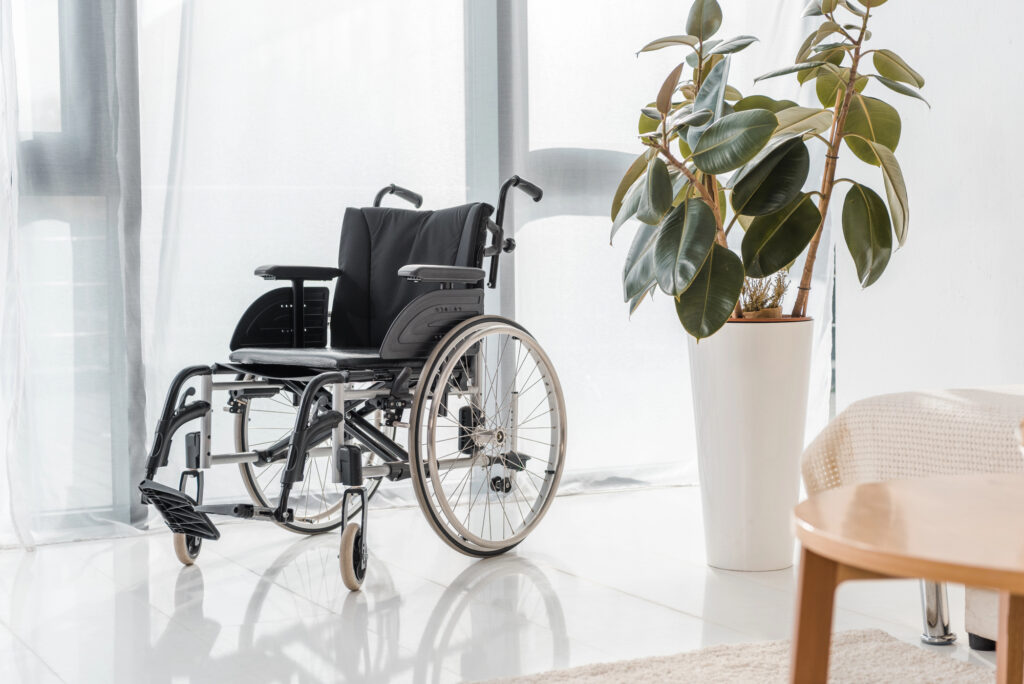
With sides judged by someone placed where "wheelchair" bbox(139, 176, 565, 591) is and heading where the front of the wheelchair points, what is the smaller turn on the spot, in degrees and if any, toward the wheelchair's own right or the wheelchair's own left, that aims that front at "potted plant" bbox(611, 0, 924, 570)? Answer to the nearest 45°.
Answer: approximately 135° to the wheelchair's own left

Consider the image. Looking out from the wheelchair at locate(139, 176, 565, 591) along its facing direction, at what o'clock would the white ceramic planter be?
The white ceramic planter is roughly at 8 o'clock from the wheelchair.

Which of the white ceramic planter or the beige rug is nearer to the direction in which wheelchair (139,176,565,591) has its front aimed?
the beige rug

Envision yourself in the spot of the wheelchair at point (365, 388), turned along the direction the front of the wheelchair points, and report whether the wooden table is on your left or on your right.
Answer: on your left

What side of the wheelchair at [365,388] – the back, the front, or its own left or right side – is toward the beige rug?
left

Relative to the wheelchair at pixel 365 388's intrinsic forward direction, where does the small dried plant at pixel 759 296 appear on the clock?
The small dried plant is roughly at 8 o'clock from the wheelchair.

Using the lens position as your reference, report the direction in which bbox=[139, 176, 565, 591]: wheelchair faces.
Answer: facing the viewer and to the left of the viewer

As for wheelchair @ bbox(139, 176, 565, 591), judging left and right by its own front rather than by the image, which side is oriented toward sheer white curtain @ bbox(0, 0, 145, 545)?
right
